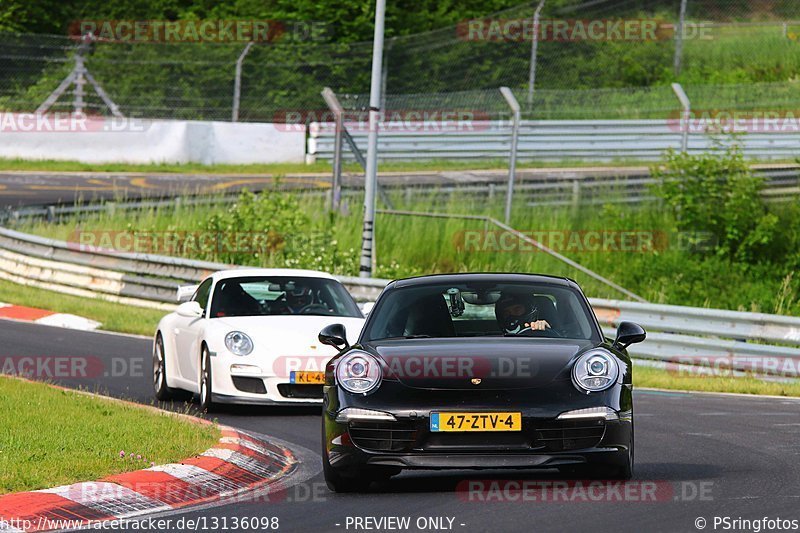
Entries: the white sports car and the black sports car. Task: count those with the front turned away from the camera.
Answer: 0

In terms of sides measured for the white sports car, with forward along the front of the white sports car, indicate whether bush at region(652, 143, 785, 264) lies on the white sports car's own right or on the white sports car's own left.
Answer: on the white sports car's own left

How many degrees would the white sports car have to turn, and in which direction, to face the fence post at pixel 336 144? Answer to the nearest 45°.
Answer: approximately 135° to its left

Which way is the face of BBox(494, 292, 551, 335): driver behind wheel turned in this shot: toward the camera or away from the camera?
toward the camera

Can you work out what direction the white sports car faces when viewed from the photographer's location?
facing the viewer and to the right of the viewer

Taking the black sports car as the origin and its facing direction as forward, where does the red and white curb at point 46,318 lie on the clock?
The red and white curb is roughly at 5 o'clock from the black sports car.

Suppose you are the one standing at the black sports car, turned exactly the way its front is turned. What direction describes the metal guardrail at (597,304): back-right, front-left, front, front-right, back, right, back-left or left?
back

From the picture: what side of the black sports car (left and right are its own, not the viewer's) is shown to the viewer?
front

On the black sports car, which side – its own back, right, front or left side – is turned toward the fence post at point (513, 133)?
back
